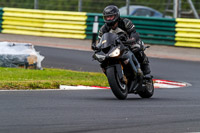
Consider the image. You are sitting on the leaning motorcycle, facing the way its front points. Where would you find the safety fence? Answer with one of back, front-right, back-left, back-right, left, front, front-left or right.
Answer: back-right

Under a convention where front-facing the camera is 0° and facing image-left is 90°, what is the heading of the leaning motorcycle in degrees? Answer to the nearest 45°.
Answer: approximately 45°

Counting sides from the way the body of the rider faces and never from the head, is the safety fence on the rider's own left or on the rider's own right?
on the rider's own right
